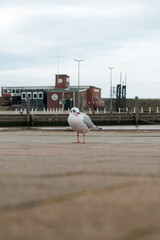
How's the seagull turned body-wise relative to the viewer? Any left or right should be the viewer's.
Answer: facing the viewer and to the left of the viewer

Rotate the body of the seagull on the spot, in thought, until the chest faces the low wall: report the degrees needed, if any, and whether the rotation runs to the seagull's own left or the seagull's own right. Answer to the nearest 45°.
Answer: approximately 135° to the seagull's own right
